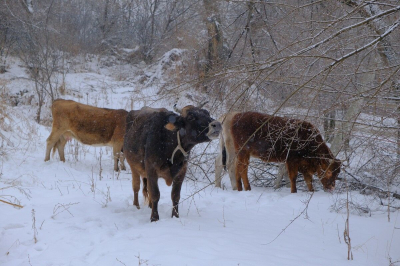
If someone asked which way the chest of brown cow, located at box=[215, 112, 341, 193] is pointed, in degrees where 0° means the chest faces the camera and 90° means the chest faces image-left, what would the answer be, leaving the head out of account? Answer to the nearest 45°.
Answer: approximately 270°

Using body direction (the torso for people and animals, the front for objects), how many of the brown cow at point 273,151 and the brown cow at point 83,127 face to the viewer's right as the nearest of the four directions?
2

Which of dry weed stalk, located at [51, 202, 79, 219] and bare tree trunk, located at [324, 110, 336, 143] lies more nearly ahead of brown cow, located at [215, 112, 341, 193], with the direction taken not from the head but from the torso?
the bare tree trunk

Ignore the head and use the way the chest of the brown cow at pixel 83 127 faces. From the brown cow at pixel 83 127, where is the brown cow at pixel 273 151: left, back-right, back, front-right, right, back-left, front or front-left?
front-right

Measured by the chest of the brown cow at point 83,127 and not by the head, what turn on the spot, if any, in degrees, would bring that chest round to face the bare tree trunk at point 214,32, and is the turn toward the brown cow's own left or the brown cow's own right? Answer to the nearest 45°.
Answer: approximately 90° to the brown cow's own left

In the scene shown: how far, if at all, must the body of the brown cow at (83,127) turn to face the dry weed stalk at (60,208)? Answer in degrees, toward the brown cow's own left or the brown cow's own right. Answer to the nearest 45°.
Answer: approximately 90° to the brown cow's own right

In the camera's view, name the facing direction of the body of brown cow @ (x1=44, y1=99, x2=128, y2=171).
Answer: to the viewer's right

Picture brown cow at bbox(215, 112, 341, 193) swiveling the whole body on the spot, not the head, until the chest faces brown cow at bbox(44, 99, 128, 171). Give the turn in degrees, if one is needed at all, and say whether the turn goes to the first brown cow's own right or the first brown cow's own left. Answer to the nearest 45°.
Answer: approximately 180°
